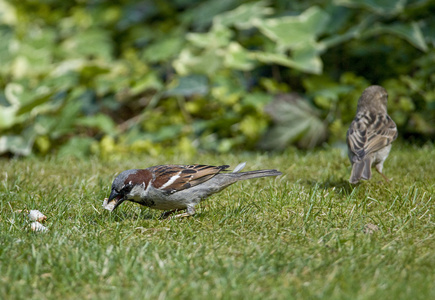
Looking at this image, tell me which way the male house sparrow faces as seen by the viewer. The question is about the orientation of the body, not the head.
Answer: to the viewer's left
